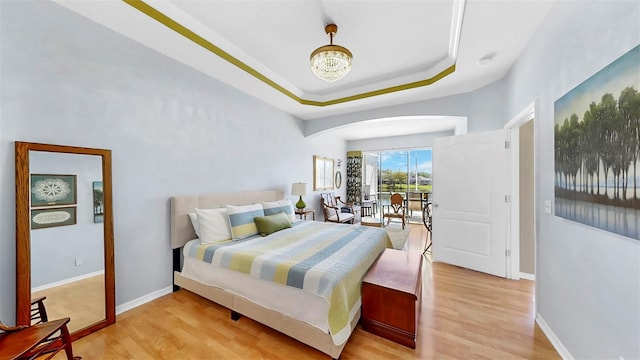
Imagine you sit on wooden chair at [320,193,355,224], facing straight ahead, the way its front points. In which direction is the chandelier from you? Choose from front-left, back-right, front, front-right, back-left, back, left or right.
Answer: front-right

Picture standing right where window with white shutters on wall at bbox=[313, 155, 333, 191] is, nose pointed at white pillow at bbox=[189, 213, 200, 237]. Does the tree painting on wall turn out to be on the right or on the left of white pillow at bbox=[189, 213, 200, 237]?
left

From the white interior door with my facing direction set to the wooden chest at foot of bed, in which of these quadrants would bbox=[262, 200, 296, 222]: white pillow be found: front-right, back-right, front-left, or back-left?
front-right

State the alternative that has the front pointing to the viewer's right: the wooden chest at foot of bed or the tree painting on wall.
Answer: the wooden chest at foot of bed

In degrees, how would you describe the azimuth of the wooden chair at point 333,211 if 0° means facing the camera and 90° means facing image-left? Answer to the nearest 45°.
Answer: approximately 315°

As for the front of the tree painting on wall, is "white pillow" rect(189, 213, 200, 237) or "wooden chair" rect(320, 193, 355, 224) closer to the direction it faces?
the white pillow

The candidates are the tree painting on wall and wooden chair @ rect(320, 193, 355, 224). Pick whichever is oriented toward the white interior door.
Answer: the wooden chair

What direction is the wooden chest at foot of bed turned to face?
to the viewer's right

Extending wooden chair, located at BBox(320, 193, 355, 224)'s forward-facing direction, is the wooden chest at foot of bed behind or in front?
in front

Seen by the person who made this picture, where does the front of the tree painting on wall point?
facing the viewer and to the left of the viewer

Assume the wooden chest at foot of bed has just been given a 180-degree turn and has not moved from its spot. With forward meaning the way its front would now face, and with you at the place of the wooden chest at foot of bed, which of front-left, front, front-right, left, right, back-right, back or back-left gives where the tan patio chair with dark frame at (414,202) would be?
right

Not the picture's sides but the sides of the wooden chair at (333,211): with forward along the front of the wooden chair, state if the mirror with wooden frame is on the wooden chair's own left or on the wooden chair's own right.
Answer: on the wooden chair's own right

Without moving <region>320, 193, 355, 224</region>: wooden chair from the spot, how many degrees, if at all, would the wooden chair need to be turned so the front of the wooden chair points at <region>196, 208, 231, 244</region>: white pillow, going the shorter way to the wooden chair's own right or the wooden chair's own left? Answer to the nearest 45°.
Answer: approximately 90° to the wooden chair's own right
